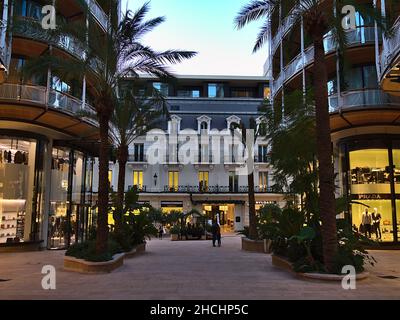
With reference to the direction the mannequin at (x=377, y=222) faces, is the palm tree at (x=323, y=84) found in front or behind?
in front

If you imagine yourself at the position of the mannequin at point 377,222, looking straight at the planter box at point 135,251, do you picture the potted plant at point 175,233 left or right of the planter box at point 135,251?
right

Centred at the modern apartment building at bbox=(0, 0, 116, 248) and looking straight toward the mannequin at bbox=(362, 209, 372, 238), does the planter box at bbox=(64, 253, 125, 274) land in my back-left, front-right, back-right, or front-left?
front-right

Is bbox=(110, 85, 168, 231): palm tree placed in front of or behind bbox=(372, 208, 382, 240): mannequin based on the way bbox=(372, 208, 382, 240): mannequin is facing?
in front

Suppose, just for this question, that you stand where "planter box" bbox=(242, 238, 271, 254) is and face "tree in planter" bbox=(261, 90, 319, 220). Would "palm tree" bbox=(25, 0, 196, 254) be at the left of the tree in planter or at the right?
right

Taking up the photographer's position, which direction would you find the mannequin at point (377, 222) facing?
facing the viewer and to the left of the viewer

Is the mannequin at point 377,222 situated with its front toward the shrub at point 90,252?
yes

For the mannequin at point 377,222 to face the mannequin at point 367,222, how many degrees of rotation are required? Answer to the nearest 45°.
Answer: approximately 45° to its right

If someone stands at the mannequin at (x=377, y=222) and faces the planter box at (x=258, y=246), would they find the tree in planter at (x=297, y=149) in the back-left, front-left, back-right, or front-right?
front-left

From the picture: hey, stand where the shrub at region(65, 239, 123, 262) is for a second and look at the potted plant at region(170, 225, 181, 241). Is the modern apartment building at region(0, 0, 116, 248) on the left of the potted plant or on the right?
left
